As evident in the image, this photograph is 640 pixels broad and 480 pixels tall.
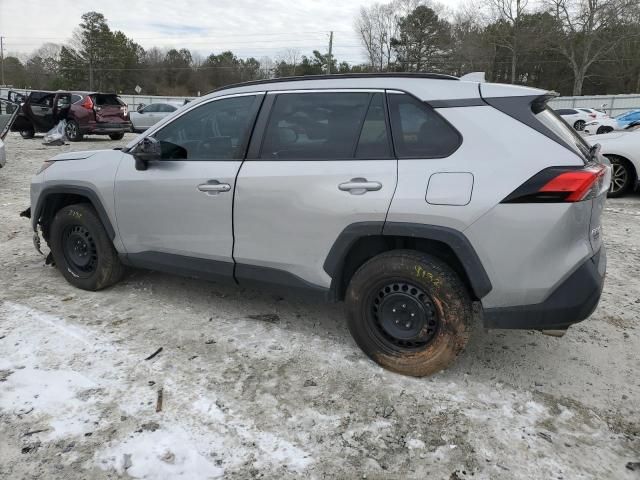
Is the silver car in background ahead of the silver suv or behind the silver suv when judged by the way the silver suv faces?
ahead

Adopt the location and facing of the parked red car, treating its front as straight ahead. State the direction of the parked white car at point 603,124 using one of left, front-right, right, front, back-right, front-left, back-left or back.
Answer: back-right

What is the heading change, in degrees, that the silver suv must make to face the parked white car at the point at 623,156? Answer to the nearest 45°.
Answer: approximately 90° to its right

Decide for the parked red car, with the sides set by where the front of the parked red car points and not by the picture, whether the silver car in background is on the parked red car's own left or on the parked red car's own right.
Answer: on the parked red car's own right

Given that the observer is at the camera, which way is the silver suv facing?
facing away from the viewer and to the left of the viewer

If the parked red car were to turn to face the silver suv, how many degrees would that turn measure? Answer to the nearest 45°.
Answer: approximately 135° to its left

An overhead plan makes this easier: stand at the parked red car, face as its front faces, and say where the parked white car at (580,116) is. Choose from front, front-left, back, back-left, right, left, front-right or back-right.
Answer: back-right

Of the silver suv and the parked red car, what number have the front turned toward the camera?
0

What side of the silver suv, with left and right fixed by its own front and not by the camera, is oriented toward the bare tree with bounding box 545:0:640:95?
right

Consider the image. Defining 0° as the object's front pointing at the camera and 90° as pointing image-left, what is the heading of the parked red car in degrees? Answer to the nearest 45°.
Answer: approximately 135°

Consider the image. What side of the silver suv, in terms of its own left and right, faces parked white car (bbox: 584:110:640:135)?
right
